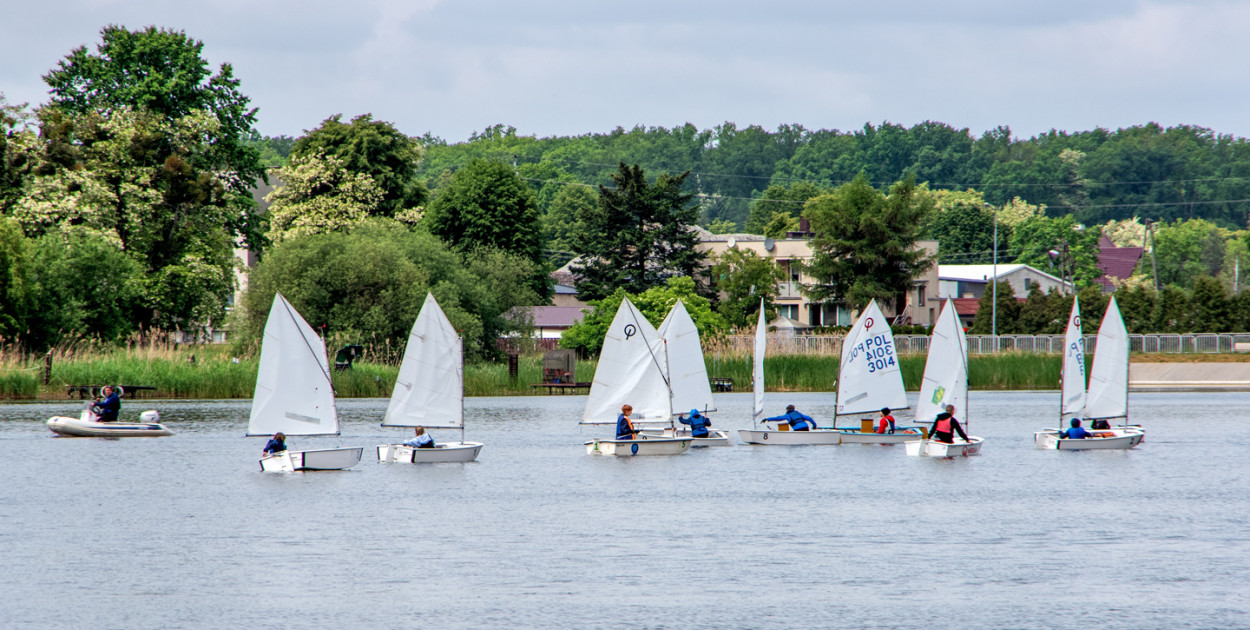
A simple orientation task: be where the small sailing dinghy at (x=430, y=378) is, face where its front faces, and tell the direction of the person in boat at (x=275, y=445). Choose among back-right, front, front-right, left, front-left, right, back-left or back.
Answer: back-left

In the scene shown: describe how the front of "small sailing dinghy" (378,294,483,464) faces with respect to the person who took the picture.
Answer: facing away from the viewer and to the right of the viewer

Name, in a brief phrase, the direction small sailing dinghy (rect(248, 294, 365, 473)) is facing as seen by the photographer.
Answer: facing away from the viewer and to the right of the viewer
